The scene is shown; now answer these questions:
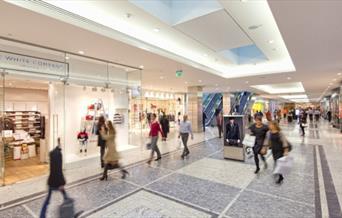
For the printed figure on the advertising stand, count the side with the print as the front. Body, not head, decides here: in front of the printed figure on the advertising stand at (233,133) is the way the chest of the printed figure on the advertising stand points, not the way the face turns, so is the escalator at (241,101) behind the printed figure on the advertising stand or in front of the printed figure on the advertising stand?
behind

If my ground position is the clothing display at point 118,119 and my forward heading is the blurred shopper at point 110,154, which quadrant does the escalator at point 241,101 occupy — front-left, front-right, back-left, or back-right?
back-left

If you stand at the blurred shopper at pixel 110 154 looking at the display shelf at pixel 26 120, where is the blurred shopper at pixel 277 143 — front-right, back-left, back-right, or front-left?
back-right

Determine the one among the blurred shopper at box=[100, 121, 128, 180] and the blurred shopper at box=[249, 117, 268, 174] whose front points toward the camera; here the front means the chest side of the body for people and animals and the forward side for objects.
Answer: the blurred shopper at box=[249, 117, 268, 174]

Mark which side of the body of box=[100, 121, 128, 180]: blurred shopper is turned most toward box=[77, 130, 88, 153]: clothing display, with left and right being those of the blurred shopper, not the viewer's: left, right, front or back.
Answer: right

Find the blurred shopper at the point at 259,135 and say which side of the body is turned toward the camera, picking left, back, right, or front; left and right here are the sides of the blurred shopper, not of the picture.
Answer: front

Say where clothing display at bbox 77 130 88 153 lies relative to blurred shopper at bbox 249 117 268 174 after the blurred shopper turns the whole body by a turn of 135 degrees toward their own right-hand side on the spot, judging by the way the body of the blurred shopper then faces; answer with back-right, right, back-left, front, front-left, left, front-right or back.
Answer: front-left

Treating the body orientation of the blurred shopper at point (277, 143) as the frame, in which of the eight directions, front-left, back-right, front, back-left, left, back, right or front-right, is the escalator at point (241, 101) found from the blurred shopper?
back-right

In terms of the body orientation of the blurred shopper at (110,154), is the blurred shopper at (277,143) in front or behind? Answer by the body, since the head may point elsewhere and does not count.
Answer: behind

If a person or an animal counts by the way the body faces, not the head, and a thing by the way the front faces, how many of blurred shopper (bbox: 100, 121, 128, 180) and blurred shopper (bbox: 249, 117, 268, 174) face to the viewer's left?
1
